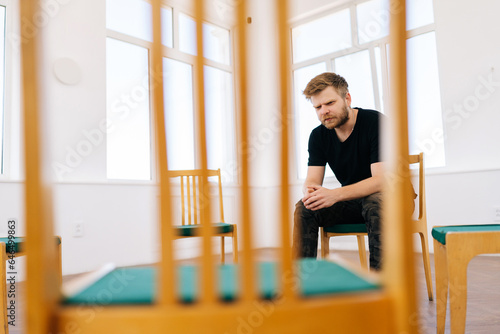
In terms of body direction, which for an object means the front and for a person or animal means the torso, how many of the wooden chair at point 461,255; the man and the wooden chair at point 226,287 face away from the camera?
1

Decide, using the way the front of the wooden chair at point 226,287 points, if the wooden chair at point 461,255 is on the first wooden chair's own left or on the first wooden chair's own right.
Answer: on the first wooden chair's own right

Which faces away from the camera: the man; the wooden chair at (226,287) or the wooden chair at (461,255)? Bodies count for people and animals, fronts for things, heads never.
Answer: the wooden chair at (226,287)

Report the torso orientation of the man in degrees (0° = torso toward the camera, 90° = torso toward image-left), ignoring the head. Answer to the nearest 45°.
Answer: approximately 45°

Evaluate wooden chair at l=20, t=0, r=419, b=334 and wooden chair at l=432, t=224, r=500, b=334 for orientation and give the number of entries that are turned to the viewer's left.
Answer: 1

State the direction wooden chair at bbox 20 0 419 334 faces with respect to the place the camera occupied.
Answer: facing away from the viewer

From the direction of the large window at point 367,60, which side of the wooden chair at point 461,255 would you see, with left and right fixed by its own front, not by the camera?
right

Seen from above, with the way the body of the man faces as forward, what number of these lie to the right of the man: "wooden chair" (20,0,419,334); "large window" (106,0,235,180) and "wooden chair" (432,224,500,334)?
1

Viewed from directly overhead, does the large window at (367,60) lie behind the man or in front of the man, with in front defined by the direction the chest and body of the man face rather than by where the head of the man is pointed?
behind

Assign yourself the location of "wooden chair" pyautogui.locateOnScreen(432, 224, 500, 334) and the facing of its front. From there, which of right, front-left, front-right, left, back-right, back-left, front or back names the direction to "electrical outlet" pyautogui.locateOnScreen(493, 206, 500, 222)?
right

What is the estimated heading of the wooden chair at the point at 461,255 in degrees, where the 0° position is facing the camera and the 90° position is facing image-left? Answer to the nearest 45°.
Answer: approximately 90°

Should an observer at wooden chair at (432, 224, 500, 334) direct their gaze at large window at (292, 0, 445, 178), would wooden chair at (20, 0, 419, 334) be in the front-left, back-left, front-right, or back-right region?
back-left

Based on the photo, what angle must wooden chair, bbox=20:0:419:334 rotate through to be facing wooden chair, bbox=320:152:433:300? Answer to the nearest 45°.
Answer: approximately 45° to its right
